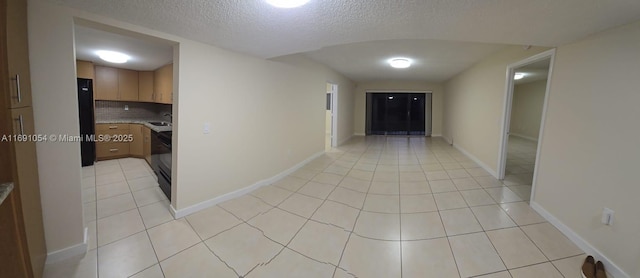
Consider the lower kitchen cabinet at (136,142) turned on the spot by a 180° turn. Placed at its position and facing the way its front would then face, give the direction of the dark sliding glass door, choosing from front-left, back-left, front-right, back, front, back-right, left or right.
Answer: right

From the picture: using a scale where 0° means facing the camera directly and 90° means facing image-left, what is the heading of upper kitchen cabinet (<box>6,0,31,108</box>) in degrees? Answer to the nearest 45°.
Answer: approximately 315°

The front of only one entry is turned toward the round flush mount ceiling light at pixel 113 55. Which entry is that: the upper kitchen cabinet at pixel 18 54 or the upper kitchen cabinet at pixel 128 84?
the upper kitchen cabinet at pixel 128 84

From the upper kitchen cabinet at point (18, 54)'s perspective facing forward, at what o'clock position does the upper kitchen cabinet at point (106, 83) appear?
the upper kitchen cabinet at point (106, 83) is roughly at 8 o'clock from the upper kitchen cabinet at point (18, 54).

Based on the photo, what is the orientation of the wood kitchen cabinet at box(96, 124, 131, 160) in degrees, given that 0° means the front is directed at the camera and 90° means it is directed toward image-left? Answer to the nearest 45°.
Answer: approximately 0°
